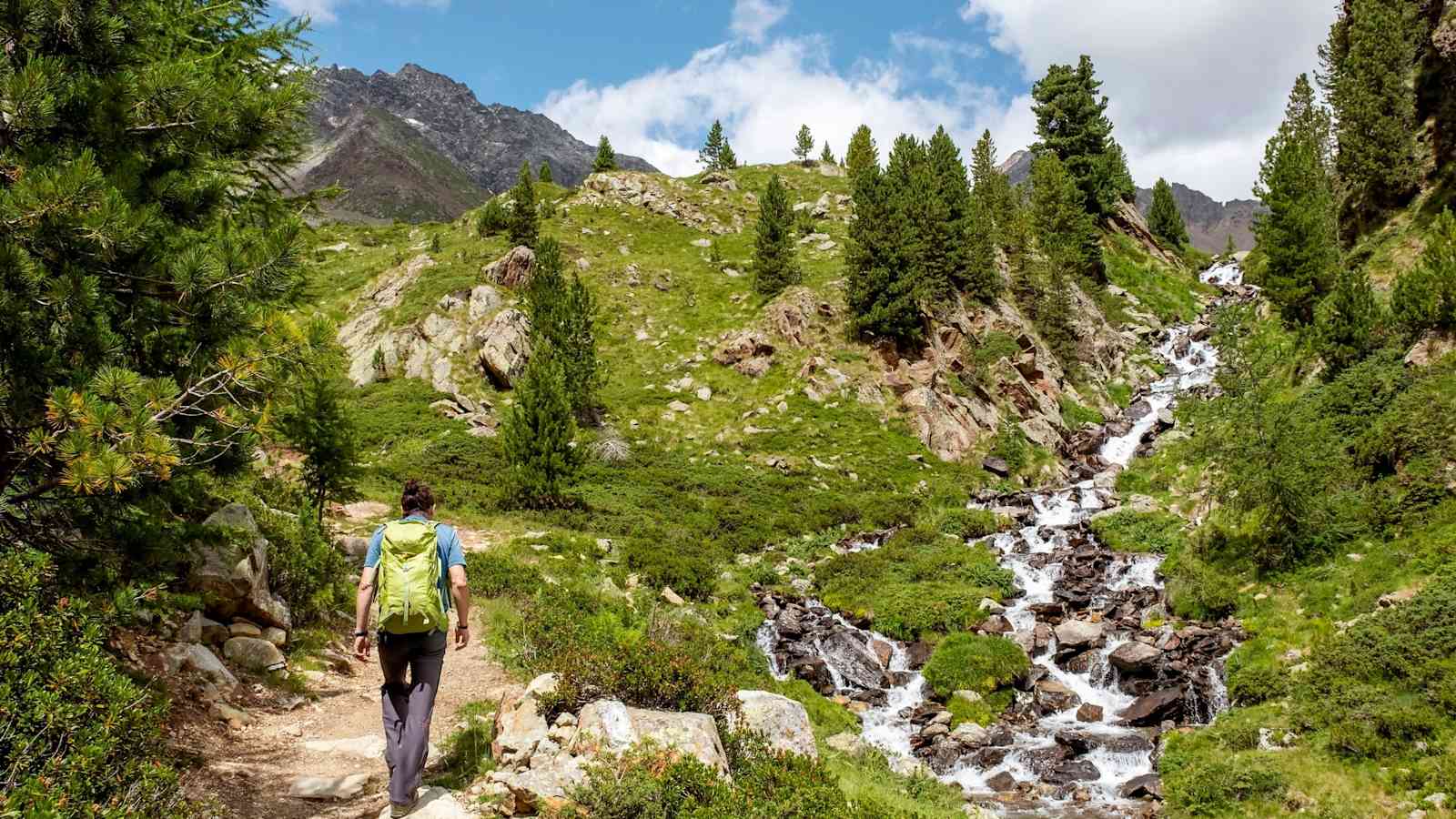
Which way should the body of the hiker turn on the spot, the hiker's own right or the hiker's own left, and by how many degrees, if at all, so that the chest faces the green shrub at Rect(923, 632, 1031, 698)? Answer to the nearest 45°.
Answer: approximately 45° to the hiker's own right

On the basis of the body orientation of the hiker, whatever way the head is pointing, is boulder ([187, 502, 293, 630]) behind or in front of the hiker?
in front

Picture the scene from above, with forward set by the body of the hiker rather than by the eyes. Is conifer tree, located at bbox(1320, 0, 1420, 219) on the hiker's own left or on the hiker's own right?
on the hiker's own right

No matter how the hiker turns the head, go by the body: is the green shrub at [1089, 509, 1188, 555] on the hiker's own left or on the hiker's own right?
on the hiker's own right

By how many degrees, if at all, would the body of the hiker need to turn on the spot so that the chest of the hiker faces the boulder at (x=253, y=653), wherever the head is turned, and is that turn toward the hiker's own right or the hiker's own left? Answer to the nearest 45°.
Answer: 0° — they already face it

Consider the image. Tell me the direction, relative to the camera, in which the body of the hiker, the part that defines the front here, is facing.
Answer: away from the camera

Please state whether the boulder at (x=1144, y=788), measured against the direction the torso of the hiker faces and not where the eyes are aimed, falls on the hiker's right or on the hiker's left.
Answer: on the hiker's right

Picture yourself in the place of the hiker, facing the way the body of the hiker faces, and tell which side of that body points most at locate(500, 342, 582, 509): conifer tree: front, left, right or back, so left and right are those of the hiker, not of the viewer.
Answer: front

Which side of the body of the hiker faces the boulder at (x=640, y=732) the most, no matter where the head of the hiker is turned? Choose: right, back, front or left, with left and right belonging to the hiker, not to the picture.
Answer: right
